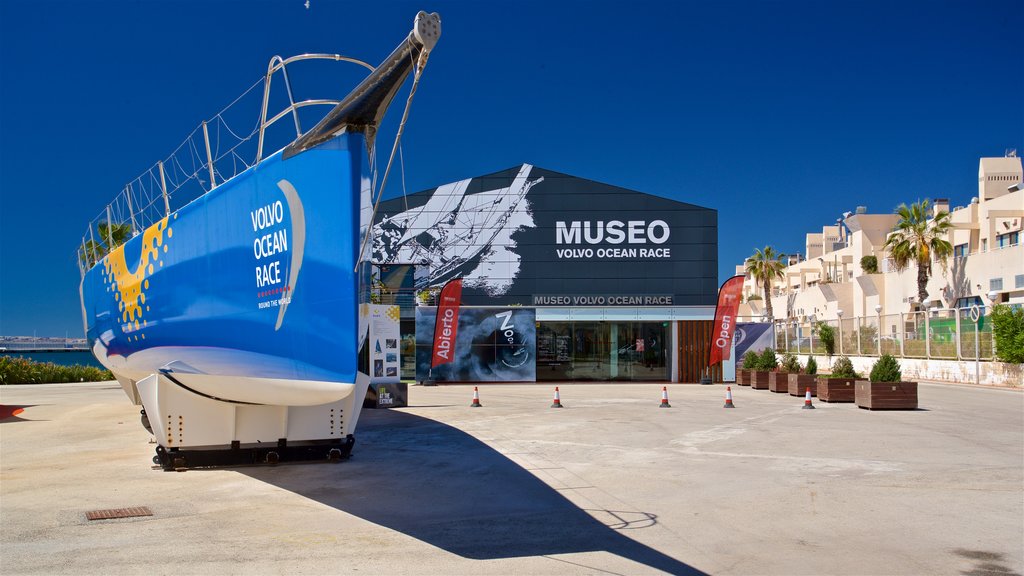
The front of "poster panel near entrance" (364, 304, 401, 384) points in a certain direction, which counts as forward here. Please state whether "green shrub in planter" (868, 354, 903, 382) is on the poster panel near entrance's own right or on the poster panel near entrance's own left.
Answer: on the poster panel near entrance's own left

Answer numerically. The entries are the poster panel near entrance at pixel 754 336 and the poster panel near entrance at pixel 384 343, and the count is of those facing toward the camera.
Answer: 2

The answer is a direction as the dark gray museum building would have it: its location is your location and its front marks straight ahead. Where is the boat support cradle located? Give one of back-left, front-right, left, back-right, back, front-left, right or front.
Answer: front

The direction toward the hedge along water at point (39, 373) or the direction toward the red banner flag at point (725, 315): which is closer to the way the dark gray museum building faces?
the red banner flag

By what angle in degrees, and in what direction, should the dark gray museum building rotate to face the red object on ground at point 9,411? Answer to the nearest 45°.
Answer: approximately 45° to its right

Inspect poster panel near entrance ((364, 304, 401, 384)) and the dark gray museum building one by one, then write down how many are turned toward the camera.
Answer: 2

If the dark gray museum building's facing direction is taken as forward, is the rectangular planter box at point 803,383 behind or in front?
in front

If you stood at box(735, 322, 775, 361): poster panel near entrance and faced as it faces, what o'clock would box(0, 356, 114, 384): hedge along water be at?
The hedge along water is roughly at 2 o'clock from the poster panel near entrance.

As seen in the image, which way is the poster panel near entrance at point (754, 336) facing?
toward the camera

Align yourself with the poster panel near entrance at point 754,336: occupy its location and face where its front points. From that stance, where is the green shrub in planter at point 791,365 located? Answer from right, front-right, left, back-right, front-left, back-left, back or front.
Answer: front

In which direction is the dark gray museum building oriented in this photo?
toward the camera

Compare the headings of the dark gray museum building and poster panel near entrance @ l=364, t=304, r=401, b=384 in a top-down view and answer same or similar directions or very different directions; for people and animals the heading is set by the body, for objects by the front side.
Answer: same or similar directions

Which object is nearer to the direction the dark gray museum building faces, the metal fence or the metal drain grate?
the metal drain grate

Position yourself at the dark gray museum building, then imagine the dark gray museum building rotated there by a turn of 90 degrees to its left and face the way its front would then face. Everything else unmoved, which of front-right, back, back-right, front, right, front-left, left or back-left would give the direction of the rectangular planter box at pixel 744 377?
front-right

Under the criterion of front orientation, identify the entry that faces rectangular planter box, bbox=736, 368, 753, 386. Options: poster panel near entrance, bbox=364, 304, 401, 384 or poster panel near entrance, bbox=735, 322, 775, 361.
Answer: poster panel near entrance, bbox=735, 322, 775, 361

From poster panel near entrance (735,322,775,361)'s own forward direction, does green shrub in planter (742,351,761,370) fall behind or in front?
in front
